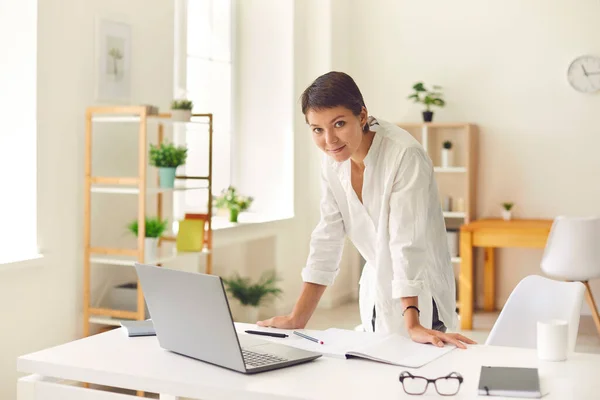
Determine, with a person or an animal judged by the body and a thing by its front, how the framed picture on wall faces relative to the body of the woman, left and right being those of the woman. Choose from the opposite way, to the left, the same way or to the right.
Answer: to the left

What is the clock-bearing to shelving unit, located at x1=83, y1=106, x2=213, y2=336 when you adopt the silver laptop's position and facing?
The shelving unit is roughly at 10 o'clock from the silver laptop.

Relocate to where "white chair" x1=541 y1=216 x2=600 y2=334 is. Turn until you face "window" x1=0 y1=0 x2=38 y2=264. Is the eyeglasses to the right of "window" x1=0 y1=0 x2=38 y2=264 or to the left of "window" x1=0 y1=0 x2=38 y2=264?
left

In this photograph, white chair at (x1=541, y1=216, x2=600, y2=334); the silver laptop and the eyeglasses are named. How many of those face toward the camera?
1

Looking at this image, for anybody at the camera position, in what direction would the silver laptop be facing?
facing away from the viewer and to the right of the viewer

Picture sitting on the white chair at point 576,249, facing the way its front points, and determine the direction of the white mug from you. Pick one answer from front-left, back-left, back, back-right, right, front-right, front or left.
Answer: back

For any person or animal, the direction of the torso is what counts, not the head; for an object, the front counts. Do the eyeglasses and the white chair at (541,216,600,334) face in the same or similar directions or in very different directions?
very different directions

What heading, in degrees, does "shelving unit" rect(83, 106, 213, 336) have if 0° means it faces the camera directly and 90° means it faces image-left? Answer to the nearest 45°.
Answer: approximately 315°
